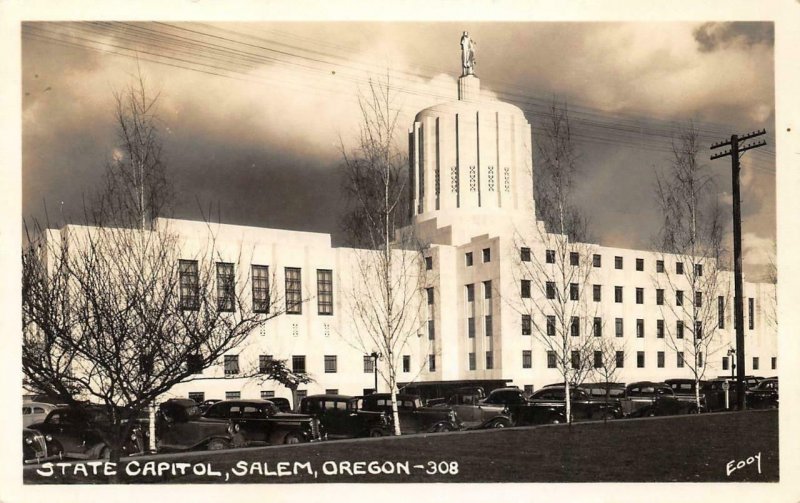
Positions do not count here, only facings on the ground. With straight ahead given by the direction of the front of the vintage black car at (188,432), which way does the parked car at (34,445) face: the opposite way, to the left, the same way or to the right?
the same way

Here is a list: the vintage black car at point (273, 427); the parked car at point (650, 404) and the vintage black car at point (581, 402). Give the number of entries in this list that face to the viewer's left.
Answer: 0

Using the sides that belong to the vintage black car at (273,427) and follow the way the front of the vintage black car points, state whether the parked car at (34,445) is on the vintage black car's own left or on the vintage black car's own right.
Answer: on the vintage black car's own right

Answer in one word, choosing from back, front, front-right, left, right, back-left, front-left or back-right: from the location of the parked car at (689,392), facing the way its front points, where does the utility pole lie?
front-right

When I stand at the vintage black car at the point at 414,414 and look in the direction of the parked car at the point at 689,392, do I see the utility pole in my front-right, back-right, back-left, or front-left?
front-right
